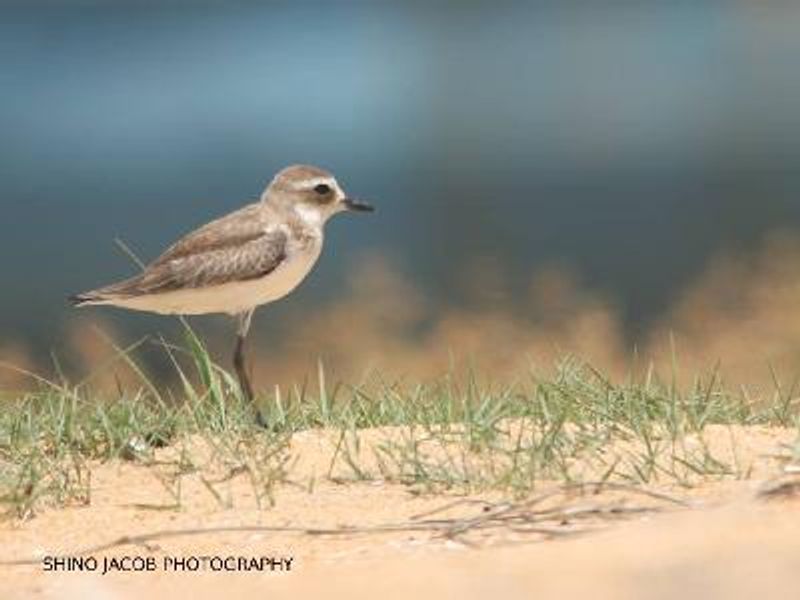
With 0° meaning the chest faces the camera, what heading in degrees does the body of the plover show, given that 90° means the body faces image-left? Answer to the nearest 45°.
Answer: approximately 270°
